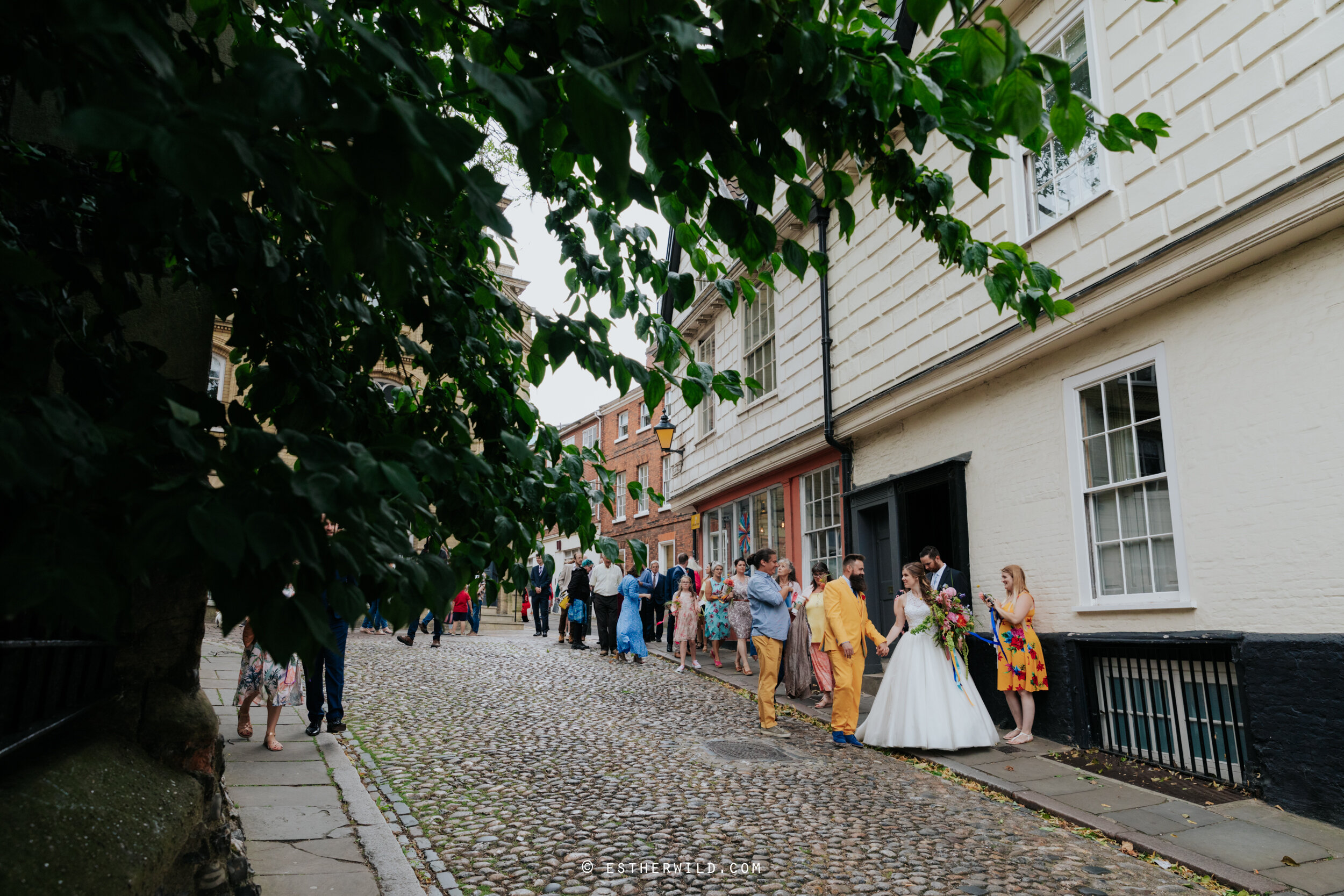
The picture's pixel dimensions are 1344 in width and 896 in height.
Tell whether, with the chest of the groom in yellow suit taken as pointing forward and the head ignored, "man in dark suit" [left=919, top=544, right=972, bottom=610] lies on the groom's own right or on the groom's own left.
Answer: on the groom's own left

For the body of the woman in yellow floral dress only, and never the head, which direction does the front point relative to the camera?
to the viewer's left

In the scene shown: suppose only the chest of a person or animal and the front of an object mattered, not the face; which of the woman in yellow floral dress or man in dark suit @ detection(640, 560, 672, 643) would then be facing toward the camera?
the man in dark suit

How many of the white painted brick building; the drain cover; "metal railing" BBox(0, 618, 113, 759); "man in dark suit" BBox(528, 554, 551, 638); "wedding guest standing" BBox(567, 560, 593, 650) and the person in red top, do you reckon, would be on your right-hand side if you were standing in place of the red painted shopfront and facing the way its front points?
3

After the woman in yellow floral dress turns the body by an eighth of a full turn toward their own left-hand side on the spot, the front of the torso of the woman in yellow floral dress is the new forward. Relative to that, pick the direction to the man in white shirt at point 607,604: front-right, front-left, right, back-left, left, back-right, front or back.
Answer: right

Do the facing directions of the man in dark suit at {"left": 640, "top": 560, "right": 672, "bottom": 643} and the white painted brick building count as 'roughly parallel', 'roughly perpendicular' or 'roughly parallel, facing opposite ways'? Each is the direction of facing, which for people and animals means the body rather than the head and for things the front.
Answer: roughly perpendicular

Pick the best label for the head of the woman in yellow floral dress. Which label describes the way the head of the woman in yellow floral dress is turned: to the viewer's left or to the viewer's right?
to the viewer's left

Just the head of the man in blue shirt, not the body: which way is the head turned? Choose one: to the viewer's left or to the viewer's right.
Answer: to the viewer's right

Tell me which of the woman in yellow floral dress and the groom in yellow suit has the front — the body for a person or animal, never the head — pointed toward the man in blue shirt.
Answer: the woman in yellow floral dress

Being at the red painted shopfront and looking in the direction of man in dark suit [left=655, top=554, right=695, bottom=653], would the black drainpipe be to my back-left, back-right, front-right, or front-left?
back-left

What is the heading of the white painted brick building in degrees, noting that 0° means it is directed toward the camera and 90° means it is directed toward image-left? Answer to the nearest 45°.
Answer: approximately 45°

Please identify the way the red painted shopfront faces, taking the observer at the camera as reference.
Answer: facing the viewer and to the left of the viewer

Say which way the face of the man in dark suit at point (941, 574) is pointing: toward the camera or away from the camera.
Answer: toward the camera

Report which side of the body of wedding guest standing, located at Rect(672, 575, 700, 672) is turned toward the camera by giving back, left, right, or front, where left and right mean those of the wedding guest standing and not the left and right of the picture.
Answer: front

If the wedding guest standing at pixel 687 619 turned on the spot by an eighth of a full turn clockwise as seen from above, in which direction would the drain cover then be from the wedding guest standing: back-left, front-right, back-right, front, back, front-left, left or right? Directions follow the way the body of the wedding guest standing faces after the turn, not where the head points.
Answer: front-left

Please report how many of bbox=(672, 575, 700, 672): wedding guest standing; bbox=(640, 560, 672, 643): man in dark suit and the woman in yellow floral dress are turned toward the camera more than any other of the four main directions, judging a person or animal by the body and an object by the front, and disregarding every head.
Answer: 2

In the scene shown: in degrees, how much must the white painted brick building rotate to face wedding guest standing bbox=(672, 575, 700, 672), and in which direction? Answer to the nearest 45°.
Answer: approximately 90° to its right
